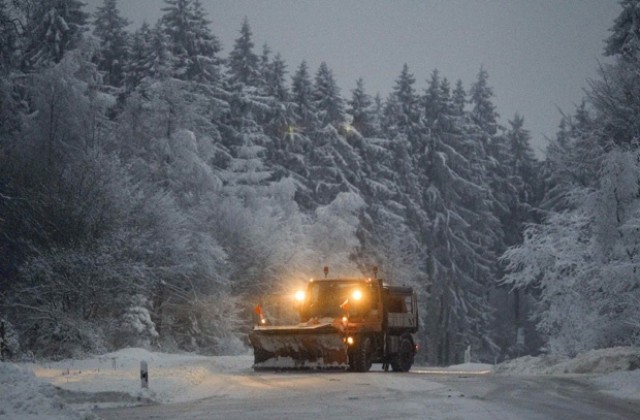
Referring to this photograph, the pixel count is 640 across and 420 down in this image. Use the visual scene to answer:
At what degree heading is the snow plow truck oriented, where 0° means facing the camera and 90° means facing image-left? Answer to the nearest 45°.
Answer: approximately 45°

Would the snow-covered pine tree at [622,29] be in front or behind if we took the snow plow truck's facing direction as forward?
behind

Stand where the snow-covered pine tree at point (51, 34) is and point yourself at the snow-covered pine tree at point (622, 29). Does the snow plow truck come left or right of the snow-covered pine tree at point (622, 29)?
right

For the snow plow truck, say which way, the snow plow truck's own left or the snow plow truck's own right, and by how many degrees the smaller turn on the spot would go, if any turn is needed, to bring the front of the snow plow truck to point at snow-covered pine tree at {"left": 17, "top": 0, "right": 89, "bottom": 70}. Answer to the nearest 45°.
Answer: approximately 90° to the snow plow truck's own right

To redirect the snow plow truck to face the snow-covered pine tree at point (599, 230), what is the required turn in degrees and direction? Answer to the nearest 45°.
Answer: approximately 135° to its left
